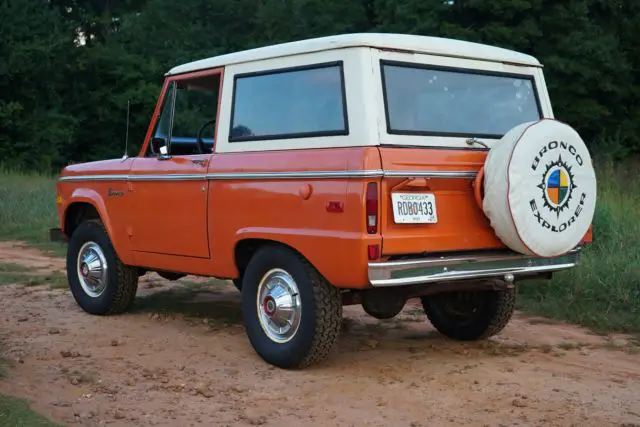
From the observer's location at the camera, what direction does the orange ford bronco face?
facing away from the viewer and to the left of the viewer
